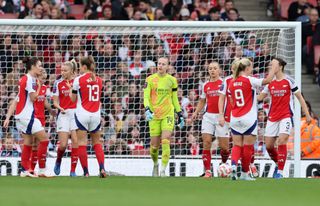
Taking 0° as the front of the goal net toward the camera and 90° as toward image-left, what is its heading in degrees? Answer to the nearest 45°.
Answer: approximately 0°

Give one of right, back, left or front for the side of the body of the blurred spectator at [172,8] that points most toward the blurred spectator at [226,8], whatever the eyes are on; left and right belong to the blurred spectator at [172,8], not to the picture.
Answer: left

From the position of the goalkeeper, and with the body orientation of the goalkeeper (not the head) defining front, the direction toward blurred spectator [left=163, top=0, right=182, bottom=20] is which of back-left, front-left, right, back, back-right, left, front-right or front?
back

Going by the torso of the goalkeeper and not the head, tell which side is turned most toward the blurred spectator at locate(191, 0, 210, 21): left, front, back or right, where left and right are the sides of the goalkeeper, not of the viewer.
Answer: back

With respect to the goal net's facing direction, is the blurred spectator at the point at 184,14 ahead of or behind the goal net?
behind
